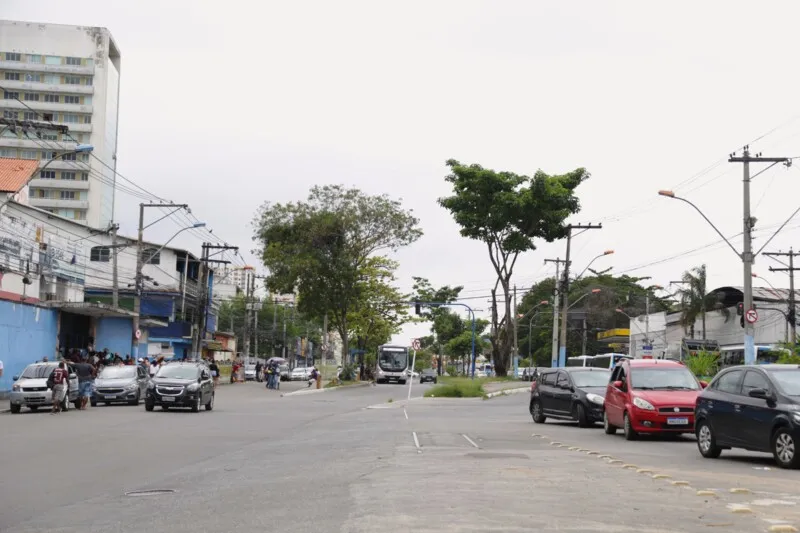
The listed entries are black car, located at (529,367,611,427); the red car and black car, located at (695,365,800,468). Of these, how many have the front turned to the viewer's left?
0

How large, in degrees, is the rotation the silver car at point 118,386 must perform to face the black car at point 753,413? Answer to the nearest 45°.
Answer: approximately 45° to its left

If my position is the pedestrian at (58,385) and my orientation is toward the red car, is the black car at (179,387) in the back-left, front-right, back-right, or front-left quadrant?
front-left

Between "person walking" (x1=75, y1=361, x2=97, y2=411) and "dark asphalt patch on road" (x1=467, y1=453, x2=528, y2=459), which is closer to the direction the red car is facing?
the dark asphalt patch on road

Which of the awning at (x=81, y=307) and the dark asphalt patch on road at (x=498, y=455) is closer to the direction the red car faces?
the dark asphalt patch on road

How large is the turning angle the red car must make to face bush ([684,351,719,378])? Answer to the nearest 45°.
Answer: approximately 135° to its left

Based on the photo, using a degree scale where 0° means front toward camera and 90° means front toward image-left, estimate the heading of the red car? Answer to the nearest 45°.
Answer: approximately 315°

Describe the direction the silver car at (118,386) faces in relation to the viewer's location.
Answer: facing the viewer and to the left of the viewer

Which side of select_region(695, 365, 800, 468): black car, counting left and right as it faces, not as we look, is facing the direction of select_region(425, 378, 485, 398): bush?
back

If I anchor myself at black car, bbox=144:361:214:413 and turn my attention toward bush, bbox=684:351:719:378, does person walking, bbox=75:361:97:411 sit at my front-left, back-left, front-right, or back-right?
back-left

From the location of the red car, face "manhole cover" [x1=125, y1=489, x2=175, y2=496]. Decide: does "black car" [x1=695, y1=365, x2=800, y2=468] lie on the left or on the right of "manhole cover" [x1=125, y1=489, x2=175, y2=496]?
left

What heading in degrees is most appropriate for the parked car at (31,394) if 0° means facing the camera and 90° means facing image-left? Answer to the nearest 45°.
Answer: approximately 45°

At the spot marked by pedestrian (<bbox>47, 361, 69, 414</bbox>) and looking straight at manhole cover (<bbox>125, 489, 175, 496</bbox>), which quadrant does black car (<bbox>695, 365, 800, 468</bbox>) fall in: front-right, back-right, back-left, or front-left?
front-left

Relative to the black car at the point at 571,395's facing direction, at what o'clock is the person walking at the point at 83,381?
The person walking is roughly at 5 o'clock from the black car.

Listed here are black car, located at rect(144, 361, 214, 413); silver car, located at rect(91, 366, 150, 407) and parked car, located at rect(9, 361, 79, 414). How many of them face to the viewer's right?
0

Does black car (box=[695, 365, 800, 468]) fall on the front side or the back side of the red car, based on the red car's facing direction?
on the front side
